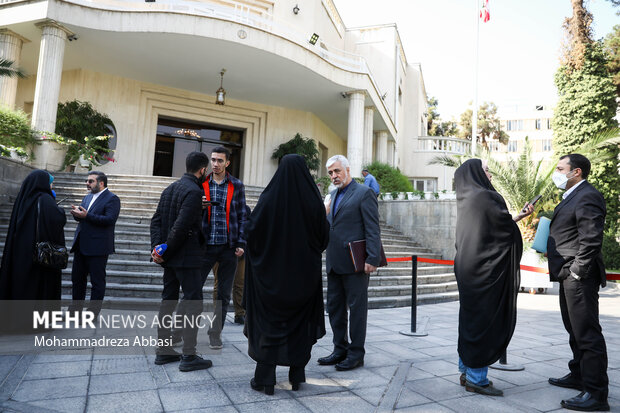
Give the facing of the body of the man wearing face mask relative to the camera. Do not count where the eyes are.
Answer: to the viewer's left

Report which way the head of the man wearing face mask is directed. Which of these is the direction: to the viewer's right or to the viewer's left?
to the viewer's left

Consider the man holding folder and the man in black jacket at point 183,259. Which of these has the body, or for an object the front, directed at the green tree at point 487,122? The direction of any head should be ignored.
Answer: the man in black jacket

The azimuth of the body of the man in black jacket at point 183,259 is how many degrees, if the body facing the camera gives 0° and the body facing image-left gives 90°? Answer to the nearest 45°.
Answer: approximately 225°

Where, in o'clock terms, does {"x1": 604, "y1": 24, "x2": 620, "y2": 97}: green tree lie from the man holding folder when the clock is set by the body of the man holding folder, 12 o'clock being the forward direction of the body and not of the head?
The green tree is roughly at 6 o'clock from the man holding folder.

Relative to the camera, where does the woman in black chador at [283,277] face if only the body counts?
away from the camera

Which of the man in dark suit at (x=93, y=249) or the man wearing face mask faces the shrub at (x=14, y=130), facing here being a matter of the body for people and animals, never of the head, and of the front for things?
the man wearing face mask

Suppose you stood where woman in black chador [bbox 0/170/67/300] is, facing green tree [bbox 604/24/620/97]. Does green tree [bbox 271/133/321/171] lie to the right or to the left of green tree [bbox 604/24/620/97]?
left

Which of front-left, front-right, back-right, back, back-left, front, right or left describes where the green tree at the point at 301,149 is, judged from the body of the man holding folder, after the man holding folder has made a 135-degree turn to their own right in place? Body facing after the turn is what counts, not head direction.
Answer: front

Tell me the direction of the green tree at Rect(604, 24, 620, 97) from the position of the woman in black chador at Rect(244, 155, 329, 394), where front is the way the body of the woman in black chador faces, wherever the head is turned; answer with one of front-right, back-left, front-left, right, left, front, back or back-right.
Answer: front-right
